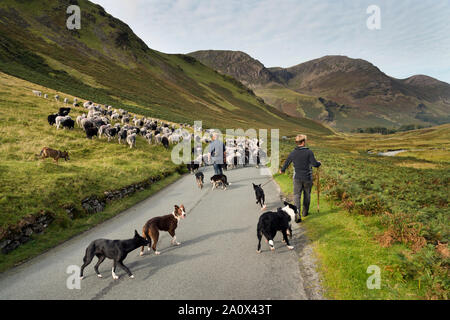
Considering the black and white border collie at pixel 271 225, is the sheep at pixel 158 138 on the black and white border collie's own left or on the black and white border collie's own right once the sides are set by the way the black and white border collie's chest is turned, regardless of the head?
on the black and white border collie's own left

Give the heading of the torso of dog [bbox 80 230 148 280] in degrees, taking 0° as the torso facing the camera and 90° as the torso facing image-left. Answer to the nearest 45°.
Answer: approximately 270°

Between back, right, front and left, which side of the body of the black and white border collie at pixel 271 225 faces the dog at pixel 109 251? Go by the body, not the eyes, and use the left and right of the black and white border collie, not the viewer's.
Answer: back

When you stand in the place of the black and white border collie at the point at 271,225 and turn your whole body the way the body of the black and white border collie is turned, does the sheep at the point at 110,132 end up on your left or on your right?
on your left

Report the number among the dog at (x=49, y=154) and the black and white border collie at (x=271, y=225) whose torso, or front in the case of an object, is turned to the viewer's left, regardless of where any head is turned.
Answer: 0

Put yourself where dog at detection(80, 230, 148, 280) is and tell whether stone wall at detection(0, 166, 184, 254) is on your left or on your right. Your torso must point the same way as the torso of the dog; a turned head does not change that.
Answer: on your left

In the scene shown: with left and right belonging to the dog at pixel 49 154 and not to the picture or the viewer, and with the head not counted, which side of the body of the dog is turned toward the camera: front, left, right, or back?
right

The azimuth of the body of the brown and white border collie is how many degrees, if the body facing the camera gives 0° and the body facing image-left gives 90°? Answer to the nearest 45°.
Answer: approximately 225°

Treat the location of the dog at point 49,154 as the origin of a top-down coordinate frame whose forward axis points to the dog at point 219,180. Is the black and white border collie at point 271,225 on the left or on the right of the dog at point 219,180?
right
